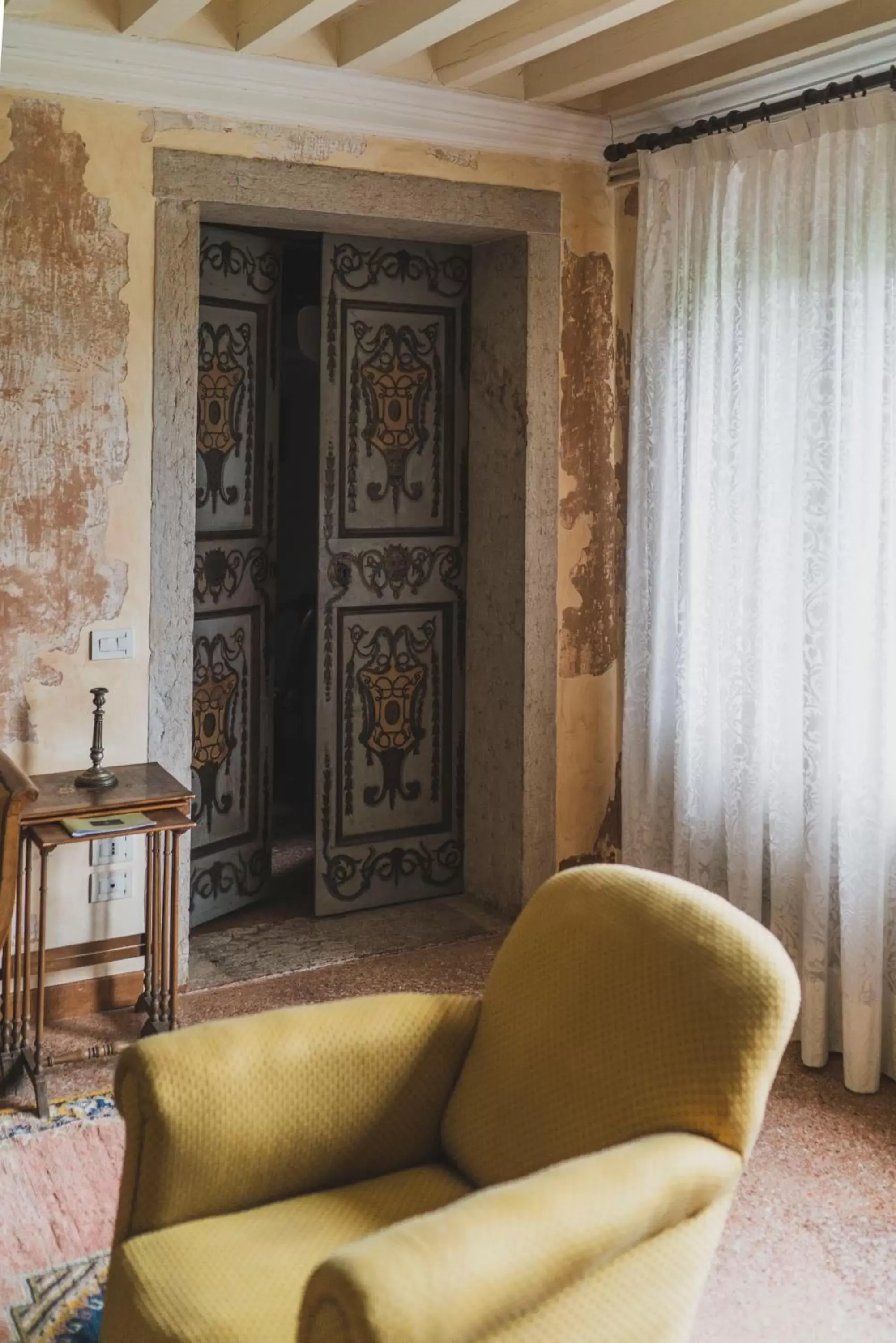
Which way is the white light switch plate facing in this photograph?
toward the camera

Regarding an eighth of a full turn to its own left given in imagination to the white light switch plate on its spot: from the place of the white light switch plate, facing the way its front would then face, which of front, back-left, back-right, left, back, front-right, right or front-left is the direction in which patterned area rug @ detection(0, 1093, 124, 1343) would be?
front-right

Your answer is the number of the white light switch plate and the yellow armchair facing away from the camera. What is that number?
0

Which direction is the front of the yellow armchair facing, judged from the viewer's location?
facing the viewer and to the left of the viewer

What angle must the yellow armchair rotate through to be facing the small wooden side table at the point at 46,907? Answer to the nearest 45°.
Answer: approximately 90° to its right

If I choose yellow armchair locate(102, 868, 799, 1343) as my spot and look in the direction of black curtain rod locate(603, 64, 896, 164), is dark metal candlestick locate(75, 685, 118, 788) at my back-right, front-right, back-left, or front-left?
front-left

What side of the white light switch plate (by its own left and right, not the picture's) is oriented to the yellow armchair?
front

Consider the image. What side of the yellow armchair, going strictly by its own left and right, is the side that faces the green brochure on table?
right

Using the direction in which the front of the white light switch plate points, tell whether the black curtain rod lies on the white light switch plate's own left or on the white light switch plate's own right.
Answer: on the white light switch plate's own left

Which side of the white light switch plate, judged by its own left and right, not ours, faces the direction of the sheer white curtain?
left

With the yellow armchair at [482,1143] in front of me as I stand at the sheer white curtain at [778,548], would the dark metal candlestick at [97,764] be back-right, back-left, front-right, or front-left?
front-right

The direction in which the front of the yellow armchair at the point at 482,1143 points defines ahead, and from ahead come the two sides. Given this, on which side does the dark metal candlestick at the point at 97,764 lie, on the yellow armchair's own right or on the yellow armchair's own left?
on the yellow armchair's own right

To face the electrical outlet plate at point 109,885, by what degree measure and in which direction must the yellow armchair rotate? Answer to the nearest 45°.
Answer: approximately 90° to its right
